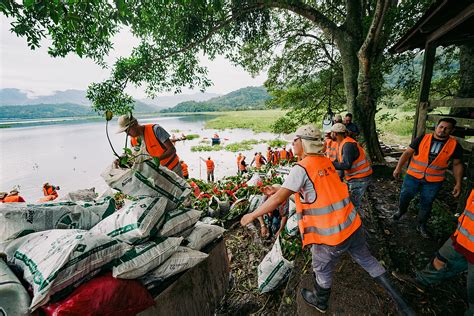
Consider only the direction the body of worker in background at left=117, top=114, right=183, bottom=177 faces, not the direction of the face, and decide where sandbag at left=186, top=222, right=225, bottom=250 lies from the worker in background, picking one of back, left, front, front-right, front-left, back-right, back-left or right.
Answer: front-left

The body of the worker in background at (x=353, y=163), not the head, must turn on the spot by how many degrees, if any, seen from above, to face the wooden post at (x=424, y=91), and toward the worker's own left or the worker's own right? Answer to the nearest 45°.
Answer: approximately 135° to the worker's own right

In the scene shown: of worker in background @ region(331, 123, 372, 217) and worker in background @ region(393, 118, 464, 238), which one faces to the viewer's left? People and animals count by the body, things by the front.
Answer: worker in background @ region(331, 123, 372, 217)

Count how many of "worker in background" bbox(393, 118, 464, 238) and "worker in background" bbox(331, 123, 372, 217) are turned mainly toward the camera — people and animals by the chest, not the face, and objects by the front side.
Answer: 1

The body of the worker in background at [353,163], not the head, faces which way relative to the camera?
to the viewer's left

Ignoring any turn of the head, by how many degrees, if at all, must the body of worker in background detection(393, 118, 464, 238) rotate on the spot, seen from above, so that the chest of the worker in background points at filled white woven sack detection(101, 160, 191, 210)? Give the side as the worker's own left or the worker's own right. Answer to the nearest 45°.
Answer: approximately 45° to the worker's own right

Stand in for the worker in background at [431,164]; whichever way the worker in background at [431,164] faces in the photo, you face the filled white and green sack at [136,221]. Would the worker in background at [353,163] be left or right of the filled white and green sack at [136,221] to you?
right

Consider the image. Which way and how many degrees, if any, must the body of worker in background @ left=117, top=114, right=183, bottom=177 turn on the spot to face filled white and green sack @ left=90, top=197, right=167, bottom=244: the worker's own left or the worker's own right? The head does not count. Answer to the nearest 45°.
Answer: approximately 45° to the worker's own left

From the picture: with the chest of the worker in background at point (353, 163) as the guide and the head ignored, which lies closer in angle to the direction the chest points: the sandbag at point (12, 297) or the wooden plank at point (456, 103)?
the sandbag

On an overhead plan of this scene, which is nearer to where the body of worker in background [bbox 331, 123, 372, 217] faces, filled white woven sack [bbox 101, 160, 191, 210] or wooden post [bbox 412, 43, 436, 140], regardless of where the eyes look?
the filled white woven sack

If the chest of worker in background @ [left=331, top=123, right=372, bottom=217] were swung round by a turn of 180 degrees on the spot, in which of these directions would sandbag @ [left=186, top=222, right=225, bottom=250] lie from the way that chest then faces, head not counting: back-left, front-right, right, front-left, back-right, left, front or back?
back-right

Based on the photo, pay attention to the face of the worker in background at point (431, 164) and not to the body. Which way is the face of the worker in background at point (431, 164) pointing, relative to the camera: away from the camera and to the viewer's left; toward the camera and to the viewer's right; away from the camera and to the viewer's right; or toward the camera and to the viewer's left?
toward the camera and to the viewer's left

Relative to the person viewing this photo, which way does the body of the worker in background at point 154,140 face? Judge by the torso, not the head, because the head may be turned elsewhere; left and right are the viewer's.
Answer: facing the viewer and to the left of the viewer

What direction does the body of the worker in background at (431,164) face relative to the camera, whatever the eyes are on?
toward the camera
